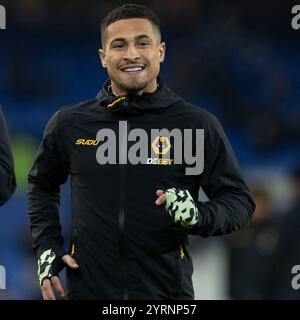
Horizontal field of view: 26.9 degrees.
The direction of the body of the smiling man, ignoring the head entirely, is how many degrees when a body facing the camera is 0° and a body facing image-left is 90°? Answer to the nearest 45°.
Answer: approximately 0°
